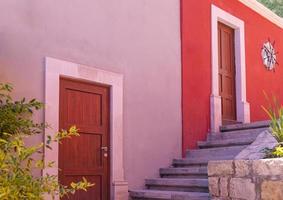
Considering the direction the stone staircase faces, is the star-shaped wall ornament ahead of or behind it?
behind

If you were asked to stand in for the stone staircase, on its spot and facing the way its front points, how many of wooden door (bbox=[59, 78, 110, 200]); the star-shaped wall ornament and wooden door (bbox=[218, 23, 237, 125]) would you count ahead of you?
1

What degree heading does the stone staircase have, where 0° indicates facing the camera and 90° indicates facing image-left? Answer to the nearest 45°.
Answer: approximately 45°

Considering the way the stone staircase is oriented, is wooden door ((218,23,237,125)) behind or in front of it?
behind

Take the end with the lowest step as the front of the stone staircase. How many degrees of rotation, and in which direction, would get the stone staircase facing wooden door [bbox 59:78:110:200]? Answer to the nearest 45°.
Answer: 0° — it already faces it

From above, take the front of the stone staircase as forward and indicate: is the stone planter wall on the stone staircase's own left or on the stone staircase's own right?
on the stone staircase's own left

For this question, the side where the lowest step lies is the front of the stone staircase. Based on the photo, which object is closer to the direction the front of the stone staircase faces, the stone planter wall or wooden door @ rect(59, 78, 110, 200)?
the wooden door

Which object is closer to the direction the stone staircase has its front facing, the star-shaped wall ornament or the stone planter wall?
the stone planter wall
